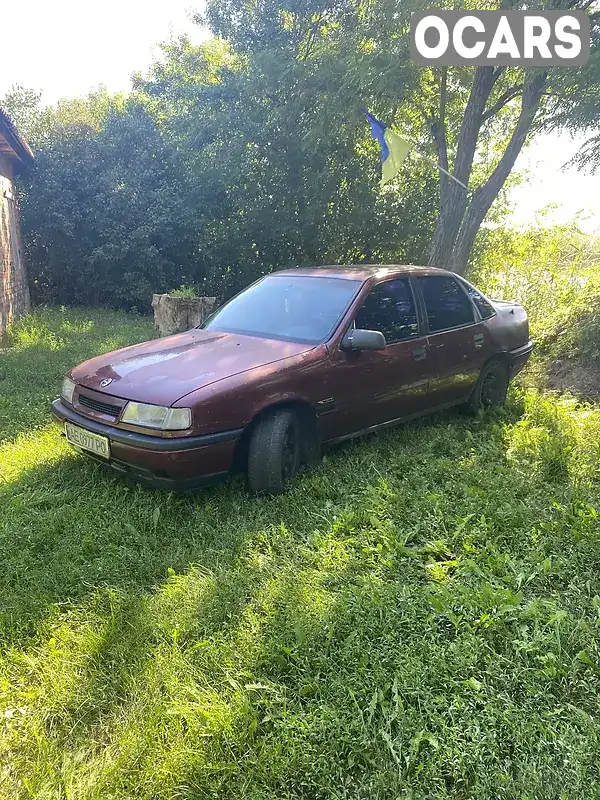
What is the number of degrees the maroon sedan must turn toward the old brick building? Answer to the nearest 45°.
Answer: approximately 90° to its right

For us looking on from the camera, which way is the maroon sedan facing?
facing the viewer and to the left of the viewer

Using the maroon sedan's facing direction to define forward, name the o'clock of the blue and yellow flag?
The blue and yellow flag is roughly at 5 o'clock from the maroon sedan.

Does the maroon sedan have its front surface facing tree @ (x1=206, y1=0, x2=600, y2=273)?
no

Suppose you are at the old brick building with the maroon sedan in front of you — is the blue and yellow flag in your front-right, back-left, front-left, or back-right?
front-left
